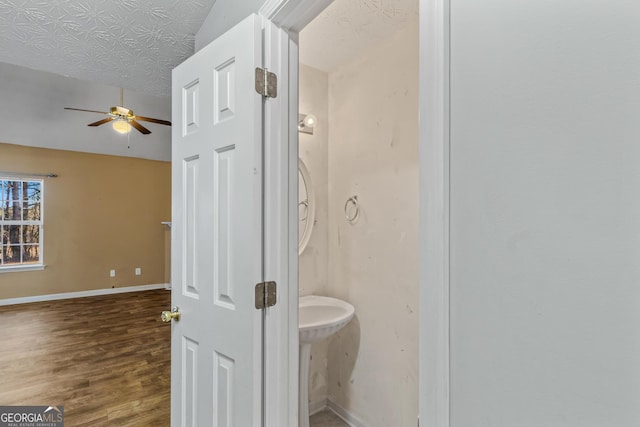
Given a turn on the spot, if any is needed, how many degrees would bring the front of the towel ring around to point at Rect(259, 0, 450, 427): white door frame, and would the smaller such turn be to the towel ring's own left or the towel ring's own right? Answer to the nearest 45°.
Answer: approximately 45° to the towel ring's own left

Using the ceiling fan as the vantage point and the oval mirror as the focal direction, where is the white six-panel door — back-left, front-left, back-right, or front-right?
front-right

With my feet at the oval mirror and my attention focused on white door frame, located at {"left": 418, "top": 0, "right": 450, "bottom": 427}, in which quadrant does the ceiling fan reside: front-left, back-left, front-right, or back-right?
back-right

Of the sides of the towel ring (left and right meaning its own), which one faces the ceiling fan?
right

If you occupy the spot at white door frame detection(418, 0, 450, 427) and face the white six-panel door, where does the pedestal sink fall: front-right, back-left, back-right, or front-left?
front-right

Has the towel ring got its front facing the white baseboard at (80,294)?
no

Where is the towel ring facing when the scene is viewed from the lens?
facing the viewer and to the left of the viewer

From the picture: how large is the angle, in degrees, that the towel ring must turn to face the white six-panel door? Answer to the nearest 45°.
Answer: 0° — it already faces it

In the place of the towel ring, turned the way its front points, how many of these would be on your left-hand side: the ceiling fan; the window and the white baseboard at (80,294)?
0

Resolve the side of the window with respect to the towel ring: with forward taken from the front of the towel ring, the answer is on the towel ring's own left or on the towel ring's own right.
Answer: on the towel ring's own right

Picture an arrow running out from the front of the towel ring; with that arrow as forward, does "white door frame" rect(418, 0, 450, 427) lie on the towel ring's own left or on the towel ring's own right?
on the towel ring's own left
